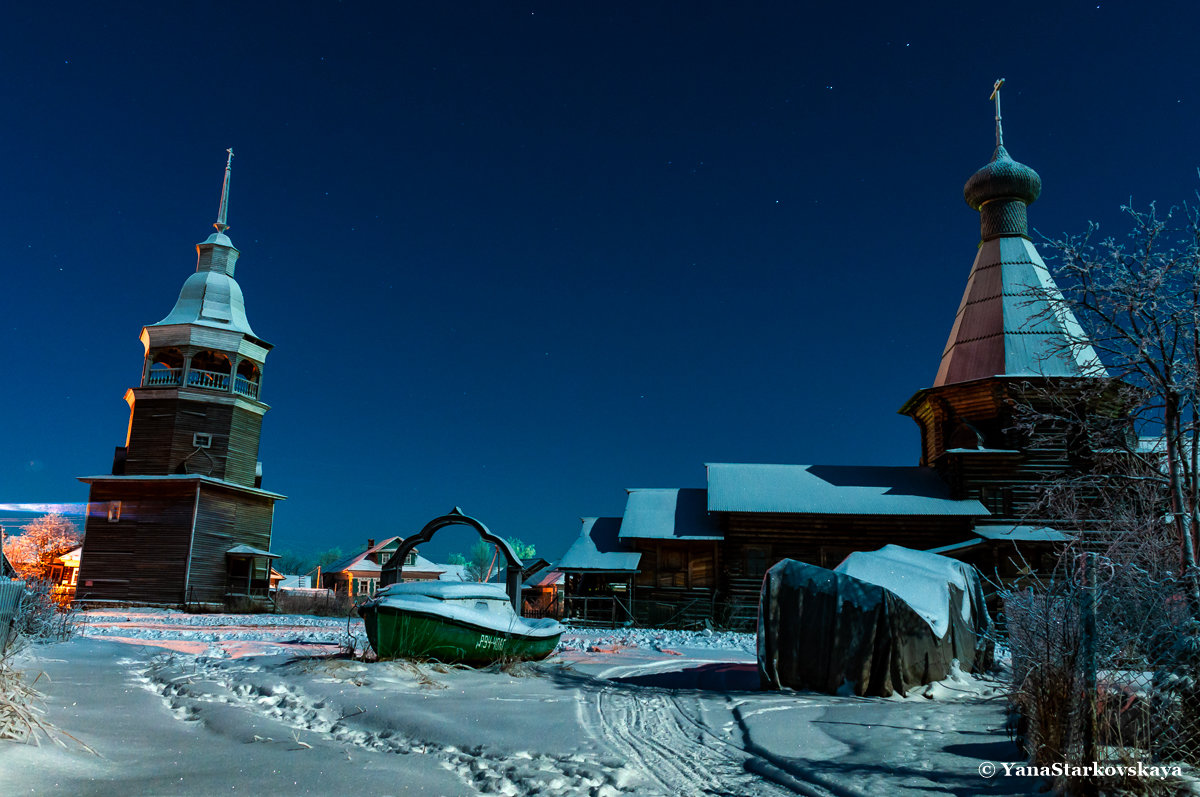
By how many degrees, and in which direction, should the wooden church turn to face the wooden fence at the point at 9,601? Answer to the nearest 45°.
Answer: approximately 45° to its left

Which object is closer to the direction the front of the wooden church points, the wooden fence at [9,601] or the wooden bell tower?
the wooden bell tower

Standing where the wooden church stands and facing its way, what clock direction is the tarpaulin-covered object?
The tarpaulin-covered object is roughly at 9 o'clock from the wooden church.

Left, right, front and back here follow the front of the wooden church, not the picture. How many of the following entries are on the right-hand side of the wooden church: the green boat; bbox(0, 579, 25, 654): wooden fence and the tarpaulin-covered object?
0

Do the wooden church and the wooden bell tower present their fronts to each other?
yes

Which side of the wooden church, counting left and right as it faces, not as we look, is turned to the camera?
left

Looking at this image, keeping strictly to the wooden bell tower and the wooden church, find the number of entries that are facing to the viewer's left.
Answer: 1

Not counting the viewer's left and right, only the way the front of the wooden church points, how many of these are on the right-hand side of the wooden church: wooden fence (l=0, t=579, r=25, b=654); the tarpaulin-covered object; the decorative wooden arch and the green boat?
0

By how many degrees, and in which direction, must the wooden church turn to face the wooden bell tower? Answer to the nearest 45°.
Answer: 0° — it already faces it

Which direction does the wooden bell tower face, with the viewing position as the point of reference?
facing the viewer and to the right of the viewer

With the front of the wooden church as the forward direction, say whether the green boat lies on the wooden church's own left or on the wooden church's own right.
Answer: on the wooden church's own left

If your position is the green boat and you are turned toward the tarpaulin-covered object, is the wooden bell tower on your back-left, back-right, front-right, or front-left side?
back-left

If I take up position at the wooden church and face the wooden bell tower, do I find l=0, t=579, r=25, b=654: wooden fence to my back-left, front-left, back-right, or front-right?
front-left

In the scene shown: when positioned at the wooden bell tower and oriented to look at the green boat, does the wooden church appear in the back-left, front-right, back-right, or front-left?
front-left
